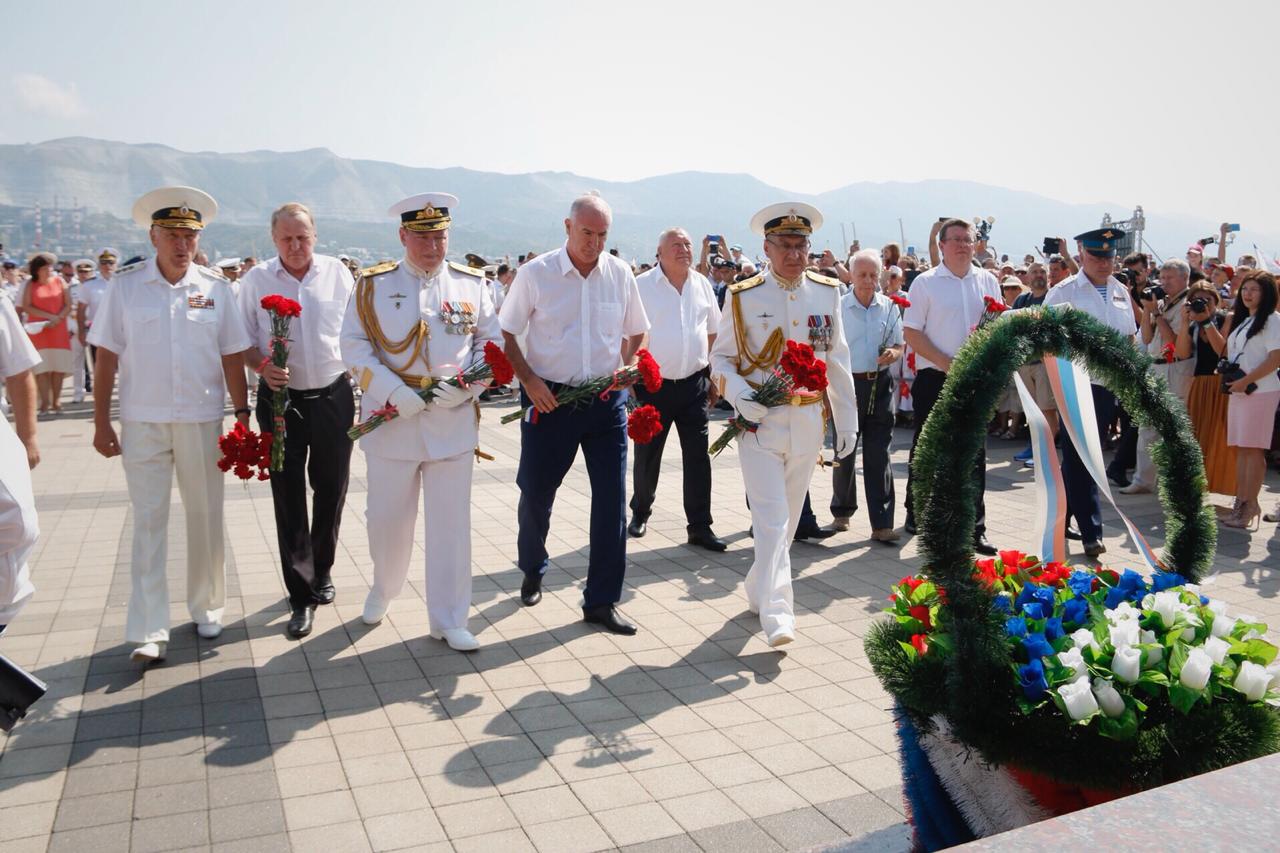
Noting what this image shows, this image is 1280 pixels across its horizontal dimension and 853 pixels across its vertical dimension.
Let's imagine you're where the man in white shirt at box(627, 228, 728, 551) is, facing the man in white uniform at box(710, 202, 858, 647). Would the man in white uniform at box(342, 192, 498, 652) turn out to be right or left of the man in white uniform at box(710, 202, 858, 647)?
right

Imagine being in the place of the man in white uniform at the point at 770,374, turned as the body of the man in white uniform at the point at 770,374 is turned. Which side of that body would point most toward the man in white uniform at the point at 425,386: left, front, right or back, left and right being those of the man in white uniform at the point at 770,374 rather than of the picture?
right

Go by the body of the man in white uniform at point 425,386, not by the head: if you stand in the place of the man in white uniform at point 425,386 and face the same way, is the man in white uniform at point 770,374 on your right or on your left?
on your left

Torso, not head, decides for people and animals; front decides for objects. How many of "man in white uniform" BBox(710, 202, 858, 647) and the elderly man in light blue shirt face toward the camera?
2

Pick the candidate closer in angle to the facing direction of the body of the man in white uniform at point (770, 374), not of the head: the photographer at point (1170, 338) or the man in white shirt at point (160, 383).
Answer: the man in white shirt

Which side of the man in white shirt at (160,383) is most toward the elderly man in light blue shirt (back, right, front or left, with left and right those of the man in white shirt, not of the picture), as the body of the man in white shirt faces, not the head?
left

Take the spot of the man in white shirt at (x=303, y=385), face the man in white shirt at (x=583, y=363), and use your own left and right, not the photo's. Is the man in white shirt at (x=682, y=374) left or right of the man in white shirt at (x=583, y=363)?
left

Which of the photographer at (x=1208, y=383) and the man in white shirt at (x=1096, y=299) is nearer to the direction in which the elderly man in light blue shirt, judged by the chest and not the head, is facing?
the man in white shirt

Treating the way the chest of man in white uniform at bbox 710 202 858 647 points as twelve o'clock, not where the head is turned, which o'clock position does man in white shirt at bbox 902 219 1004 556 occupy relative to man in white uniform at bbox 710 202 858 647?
man in white shirt at bbox 902 219 1004 556 is roughly at 7 o'clock from man in white uniform at bbox 710 202 858 647.

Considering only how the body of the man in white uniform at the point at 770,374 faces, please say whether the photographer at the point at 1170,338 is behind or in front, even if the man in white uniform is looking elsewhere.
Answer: behind

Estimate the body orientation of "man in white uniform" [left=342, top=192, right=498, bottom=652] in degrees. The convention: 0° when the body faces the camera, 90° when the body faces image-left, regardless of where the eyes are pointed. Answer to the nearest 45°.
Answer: approximately 0°
